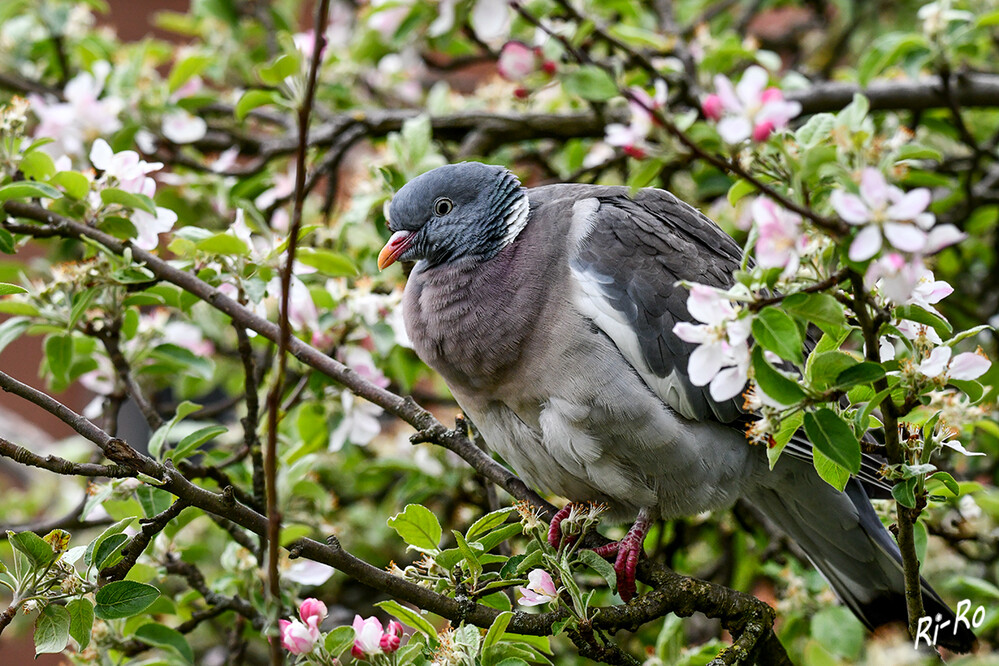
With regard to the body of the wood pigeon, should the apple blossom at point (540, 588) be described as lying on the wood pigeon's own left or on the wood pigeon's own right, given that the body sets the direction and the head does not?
on the wood pigeon's own left

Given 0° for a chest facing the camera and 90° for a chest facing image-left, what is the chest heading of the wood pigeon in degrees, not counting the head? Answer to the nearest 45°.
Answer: approximately 90°

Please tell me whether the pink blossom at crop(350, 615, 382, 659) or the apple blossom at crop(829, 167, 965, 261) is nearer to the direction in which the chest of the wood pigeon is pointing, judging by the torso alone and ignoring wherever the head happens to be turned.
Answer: the pink blossom

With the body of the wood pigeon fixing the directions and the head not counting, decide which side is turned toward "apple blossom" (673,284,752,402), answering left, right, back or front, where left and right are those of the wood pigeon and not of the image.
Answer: left

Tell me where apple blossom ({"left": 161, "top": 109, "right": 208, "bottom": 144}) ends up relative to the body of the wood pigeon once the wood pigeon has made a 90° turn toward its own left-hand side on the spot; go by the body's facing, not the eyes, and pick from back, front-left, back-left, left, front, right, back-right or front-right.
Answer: back-right

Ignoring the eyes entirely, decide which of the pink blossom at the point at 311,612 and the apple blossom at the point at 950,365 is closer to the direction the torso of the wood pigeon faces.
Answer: the pink blossom

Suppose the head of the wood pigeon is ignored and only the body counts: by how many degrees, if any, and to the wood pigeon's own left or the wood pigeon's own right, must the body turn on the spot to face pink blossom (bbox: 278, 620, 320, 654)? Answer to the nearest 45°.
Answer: approximately 45° to the wood pigeon's own left

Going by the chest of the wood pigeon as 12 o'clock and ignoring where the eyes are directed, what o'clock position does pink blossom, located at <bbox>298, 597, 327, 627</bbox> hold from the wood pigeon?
The pink blossom is roughly at 12 o'clock from the wood pigeon.
